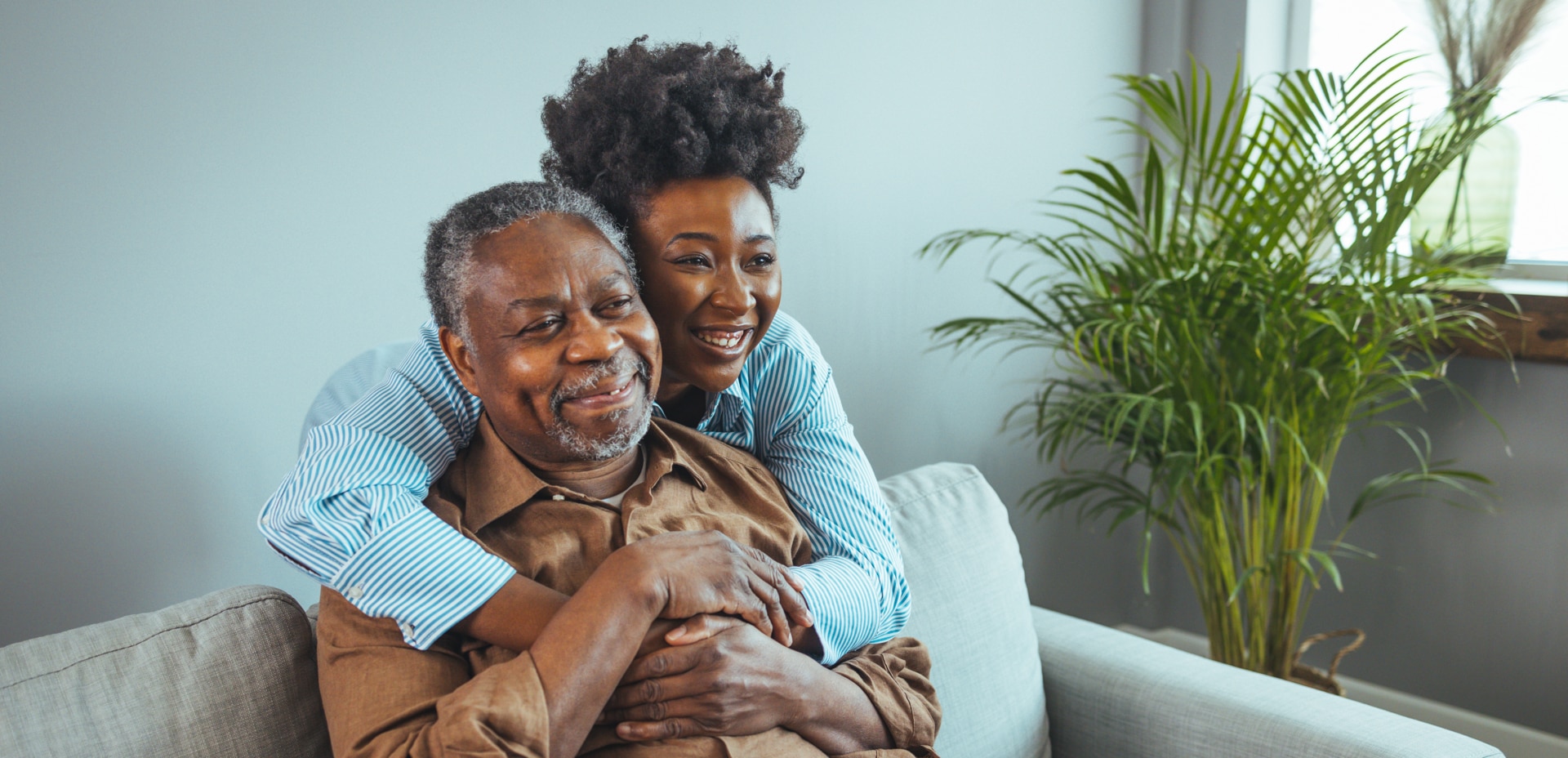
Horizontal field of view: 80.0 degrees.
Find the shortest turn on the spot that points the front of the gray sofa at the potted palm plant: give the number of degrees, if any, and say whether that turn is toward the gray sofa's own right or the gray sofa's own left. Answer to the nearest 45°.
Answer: approximately 135° to the gray sofa's own left

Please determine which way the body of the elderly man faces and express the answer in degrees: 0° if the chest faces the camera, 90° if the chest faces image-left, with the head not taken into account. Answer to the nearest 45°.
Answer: approximately 0°

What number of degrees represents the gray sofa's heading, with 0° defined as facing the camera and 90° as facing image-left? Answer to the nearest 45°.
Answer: approximately 0°

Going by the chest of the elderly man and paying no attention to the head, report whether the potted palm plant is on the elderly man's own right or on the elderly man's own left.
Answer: on the elderly man's own left

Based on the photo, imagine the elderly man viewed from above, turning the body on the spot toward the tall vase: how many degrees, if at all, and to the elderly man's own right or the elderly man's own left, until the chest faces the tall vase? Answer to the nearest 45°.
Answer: approximately 135° to the elderly man's own left

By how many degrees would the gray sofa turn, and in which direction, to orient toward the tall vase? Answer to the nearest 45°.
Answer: approximately 135° to its left
